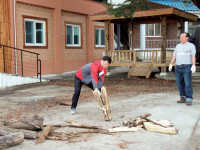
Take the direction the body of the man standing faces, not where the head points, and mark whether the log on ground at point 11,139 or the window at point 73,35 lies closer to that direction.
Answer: the log on ground

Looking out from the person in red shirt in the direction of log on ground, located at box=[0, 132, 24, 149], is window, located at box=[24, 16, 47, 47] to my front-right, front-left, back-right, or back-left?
back-right

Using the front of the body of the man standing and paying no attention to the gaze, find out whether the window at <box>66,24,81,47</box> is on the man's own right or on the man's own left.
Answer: on the man's own right

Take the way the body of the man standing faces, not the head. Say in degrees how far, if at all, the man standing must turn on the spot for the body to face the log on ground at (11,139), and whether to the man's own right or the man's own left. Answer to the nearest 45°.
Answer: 0° — they already face it

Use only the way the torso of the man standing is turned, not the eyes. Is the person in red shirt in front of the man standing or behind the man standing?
in front

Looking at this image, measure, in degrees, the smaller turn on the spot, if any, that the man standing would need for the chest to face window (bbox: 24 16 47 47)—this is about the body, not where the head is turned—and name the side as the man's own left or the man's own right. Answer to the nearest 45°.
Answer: approximately 90° to the man's own right

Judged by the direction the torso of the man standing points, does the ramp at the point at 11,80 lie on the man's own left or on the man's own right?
on the man's own right

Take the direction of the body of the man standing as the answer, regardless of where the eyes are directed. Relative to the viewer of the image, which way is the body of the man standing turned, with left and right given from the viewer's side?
facing the viewer and to the left of the viewer

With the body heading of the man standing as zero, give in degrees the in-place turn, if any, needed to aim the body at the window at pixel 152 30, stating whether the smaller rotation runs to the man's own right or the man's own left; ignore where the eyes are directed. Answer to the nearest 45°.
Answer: approximately 135° to the man's own right

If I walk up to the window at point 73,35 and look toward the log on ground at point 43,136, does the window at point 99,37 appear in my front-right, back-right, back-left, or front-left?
back-left

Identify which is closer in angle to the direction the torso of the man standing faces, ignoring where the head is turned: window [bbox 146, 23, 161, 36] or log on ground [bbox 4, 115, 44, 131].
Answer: the log on ground

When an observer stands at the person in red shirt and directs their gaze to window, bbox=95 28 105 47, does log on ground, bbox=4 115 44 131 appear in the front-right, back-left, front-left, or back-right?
back-left

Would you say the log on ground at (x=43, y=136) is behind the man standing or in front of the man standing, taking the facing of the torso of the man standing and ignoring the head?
in front

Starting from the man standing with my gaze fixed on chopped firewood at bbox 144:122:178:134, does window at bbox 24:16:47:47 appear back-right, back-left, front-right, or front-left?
back-right

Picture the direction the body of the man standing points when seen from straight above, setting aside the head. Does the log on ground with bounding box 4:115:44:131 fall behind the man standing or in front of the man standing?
in front
